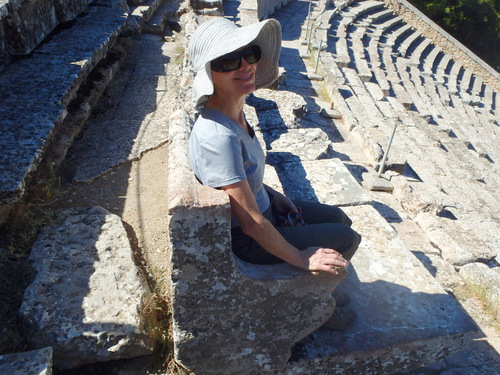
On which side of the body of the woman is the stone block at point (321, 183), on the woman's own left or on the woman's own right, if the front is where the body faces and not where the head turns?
on the woman's own left

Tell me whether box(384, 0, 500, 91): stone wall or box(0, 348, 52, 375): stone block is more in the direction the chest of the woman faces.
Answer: the stone wall

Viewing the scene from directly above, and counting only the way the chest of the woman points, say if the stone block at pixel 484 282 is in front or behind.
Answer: in front

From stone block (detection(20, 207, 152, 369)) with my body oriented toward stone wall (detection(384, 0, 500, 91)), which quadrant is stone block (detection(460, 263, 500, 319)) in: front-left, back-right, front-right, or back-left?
front-right

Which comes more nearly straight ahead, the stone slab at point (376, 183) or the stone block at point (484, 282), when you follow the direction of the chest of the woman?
the stone block

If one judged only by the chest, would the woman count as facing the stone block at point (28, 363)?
no

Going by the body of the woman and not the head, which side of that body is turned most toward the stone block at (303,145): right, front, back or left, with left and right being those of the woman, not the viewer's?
left

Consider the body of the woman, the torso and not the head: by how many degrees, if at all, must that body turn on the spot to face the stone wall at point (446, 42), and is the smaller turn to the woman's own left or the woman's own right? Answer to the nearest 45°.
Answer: approximately 90° to the woman's own left

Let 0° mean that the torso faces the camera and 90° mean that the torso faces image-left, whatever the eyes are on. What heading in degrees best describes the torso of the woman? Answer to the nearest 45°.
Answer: approximately 270°

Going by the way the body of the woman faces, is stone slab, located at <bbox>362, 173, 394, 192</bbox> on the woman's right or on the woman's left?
on the woman's left

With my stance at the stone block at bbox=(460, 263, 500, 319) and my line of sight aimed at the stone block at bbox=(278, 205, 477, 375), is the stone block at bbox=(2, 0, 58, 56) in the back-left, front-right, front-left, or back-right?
front-right

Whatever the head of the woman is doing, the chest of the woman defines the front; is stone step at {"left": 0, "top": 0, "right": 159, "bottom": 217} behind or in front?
behind
